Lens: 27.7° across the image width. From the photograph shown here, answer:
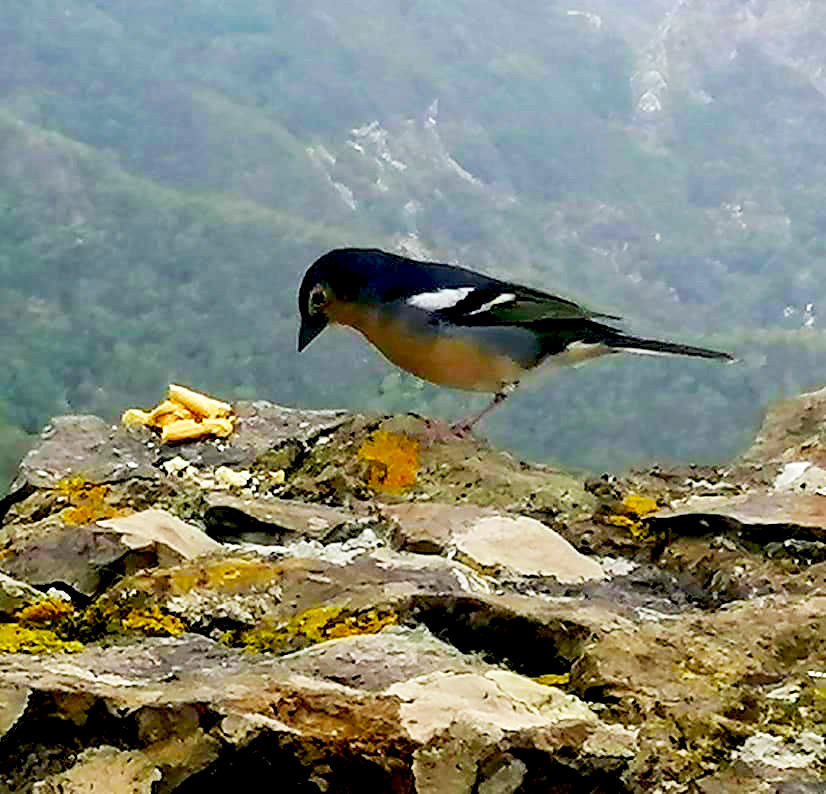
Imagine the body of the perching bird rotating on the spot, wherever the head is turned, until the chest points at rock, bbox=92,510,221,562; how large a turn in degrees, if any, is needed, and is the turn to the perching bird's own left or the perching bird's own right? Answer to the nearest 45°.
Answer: approximately 90° to the perching bird's own left

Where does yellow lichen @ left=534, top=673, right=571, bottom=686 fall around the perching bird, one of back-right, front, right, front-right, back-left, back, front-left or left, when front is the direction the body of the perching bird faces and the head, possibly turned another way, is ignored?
left

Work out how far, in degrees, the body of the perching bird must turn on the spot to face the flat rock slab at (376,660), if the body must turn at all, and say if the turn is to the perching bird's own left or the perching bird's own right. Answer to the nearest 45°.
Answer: approximately 90° to the perching bird's own left

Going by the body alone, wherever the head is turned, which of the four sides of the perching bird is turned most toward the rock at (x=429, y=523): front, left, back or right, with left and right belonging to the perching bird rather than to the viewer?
left

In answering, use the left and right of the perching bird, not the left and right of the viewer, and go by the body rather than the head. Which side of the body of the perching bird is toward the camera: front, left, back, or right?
left

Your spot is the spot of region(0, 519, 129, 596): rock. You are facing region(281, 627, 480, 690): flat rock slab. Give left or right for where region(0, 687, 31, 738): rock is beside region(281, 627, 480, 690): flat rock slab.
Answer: right

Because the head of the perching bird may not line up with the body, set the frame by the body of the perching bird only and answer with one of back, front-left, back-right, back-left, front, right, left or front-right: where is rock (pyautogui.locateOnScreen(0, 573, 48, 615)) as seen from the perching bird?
left

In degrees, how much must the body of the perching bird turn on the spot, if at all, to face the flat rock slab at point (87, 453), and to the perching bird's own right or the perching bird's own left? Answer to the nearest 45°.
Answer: approximately 45° to the perching bird's own left

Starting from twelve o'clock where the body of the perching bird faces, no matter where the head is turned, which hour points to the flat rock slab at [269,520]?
The flat rock slab is roughly at 9 o'clock from the perching bird.

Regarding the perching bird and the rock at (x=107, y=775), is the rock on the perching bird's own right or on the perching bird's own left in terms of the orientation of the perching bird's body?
on the perching bird's own left

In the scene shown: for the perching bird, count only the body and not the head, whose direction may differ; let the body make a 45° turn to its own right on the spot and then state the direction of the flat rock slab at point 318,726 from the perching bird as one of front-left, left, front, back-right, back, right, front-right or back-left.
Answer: back-left

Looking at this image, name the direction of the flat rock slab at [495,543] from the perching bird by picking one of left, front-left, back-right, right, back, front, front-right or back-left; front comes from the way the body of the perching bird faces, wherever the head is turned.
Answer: left

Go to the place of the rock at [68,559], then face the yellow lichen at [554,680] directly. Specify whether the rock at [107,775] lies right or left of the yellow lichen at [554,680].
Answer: right

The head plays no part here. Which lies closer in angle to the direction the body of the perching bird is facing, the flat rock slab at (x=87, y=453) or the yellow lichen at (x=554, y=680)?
the flat rock slab
